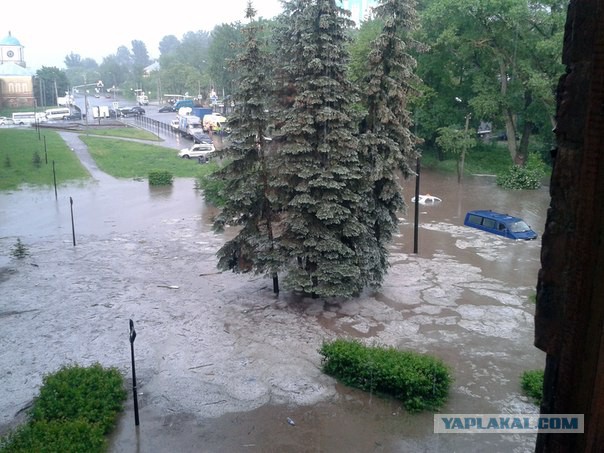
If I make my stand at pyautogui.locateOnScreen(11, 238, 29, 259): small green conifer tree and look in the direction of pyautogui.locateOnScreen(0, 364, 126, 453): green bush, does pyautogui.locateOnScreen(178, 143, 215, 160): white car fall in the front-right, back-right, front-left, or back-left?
back-left

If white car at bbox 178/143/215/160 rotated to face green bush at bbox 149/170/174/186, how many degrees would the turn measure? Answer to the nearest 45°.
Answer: approximately 90° to its left

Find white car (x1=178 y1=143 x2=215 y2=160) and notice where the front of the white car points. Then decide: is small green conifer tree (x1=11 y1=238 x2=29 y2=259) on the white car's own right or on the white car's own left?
on the white car's own left

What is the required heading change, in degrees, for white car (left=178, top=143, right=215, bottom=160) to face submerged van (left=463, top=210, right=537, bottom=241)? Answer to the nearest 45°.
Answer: approximately 135° to its left

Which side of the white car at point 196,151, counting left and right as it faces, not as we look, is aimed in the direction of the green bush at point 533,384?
left

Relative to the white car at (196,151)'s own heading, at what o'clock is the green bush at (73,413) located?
The green bush is roughly at 9 o'clock from the white car.

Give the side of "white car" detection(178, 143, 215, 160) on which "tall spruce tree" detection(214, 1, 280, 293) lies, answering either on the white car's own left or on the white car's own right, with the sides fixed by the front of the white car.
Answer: on the white car's own left

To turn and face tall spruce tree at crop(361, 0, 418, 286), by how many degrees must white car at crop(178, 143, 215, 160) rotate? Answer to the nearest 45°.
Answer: approximately 90° to its left

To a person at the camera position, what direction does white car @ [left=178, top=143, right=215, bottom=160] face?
facing to the left of the viewer

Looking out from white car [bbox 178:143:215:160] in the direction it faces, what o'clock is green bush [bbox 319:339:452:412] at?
The green bush is roughly at 9 o'clock from the white car.

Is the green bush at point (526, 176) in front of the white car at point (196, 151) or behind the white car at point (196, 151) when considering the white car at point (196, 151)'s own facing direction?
behind

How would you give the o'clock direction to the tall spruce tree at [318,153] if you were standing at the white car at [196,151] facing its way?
The tall spruce tree is roughly at 9 o'clock from the white car.

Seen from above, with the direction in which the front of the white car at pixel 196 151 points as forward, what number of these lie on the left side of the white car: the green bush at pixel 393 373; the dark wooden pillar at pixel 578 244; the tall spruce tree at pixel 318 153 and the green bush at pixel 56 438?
4
